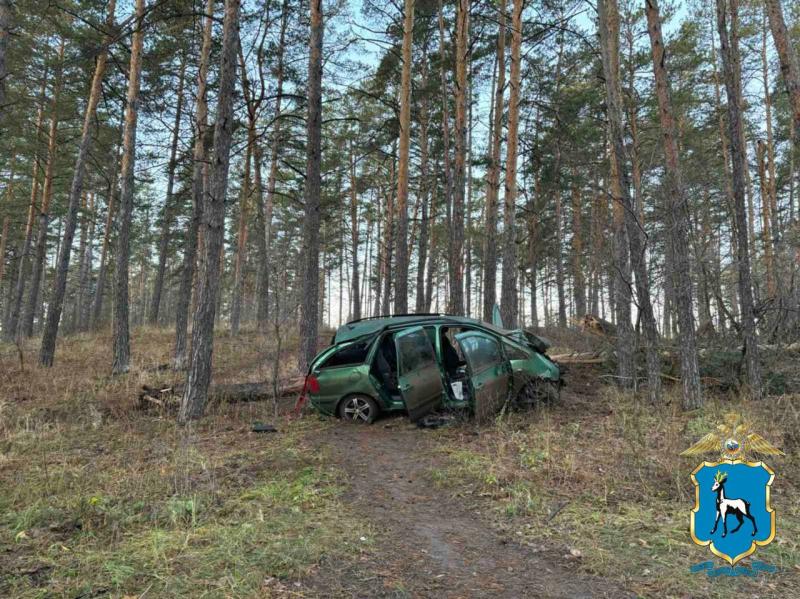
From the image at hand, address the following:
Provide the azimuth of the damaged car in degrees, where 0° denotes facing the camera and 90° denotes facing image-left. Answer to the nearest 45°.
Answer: approximately 270°

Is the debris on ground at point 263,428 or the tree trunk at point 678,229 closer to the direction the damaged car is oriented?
the tree trunk

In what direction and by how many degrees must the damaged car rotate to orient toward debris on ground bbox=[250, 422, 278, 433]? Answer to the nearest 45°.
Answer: approximately 180°

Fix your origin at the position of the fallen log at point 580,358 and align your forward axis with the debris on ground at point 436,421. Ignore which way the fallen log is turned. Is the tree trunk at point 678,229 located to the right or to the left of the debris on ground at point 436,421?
left

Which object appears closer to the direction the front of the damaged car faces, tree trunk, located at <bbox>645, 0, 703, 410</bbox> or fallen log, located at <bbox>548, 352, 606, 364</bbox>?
the tree trunk

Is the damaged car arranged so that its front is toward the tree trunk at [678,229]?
yes

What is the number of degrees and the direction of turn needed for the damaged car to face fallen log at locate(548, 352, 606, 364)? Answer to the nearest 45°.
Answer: approximately 45° to its left

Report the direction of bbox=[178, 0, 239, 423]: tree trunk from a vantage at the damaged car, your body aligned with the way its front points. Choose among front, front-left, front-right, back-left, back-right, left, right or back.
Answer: back
